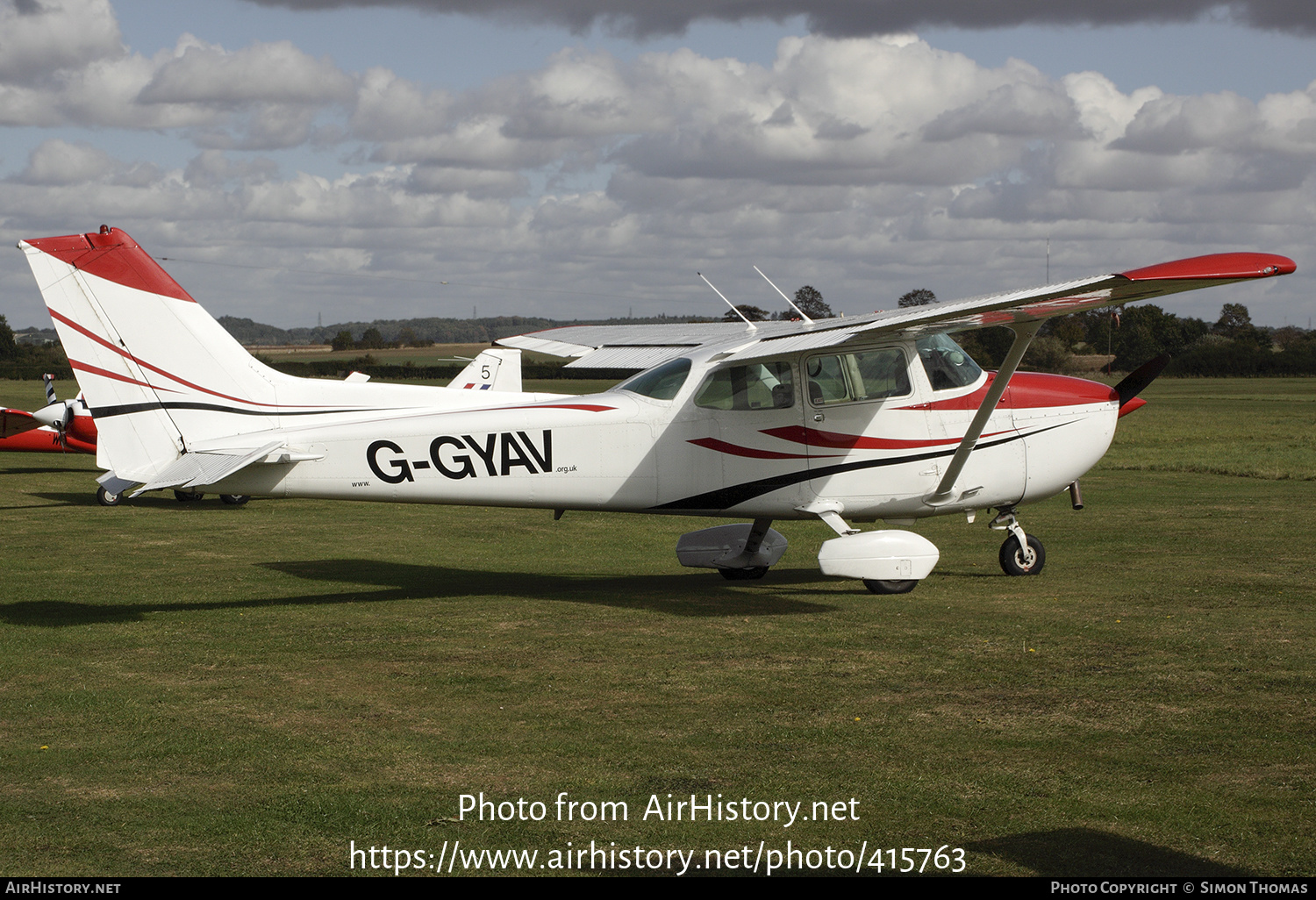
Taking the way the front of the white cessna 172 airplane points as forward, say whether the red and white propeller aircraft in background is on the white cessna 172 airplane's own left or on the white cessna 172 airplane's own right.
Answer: on the white cessna 172 airplane's own left

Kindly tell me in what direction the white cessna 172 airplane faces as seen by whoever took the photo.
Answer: facing away from the viewer and to the right of the viewer
